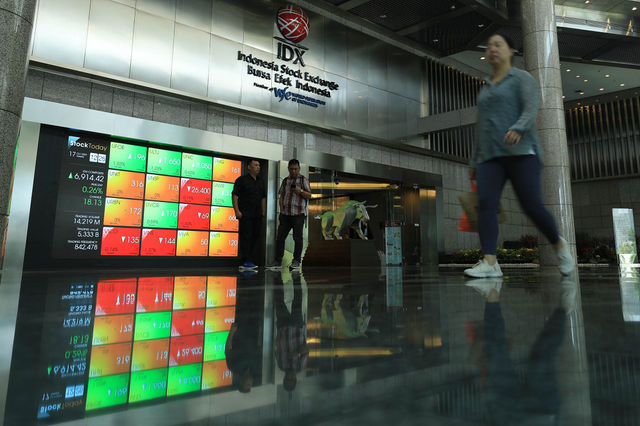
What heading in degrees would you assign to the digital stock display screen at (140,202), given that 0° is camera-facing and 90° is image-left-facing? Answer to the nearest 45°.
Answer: approximately 315°

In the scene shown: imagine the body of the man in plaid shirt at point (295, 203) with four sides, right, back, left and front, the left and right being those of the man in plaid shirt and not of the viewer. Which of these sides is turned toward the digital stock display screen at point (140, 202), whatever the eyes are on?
right

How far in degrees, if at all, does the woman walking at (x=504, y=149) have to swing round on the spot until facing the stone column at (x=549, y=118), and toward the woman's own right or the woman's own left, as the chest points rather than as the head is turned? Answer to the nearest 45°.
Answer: approximately 135° to the woman's own right

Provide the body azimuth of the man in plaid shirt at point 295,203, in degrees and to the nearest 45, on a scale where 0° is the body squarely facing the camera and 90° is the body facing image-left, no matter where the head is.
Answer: approximately 45°

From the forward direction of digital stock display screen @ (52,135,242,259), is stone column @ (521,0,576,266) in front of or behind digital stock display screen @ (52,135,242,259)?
in front

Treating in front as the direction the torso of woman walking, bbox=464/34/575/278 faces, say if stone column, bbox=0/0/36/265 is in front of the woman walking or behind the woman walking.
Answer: in front

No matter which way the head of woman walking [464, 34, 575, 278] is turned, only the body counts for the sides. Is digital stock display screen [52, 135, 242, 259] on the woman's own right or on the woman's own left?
on the woman's own right

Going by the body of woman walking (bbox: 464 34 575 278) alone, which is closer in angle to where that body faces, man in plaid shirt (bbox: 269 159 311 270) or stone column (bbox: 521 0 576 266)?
the man in plaid shirt

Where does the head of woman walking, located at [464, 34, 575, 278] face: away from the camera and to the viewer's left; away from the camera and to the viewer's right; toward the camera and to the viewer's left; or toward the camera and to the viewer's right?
toward the camera and to the viewer's left

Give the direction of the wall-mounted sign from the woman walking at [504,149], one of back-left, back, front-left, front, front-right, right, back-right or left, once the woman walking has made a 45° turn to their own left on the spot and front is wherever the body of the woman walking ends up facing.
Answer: back-right

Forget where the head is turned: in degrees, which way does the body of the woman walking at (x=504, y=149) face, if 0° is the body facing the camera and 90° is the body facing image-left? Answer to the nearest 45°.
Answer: approximately 45°

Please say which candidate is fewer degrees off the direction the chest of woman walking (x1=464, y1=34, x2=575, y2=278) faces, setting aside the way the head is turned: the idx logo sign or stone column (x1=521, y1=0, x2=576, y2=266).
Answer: the idx logo sign

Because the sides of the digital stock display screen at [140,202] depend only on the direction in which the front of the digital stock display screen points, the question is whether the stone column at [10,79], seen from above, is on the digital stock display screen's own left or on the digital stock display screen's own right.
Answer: on the digital stock display screen's own right

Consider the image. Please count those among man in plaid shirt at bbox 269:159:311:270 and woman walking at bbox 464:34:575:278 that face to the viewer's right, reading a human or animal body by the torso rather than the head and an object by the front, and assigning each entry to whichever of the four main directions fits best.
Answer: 0
